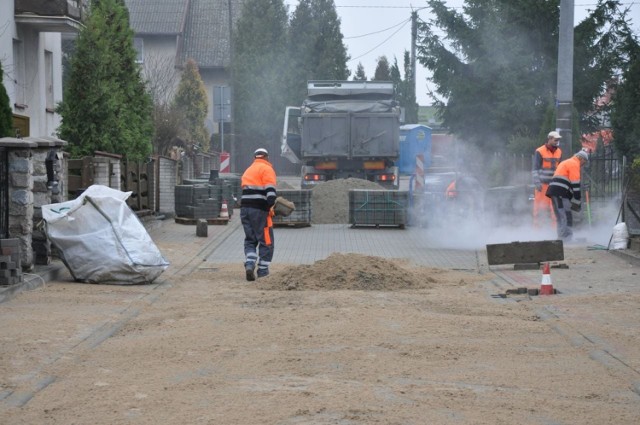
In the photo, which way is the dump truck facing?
away from the camera

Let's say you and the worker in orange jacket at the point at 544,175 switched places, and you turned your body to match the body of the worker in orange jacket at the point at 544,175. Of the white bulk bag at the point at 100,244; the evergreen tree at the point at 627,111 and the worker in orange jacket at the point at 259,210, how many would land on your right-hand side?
2

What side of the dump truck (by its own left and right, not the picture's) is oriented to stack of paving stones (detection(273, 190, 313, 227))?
back

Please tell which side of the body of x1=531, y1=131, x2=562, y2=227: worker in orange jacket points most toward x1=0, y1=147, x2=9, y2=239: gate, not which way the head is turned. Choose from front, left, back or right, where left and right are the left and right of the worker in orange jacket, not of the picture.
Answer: right

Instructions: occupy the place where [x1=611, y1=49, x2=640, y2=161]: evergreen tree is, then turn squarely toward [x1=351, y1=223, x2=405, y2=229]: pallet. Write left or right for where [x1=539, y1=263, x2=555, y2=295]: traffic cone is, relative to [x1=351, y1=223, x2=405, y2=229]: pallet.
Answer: left

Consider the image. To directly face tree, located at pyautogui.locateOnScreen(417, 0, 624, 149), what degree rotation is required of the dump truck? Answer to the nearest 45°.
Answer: approximately 45° to its right

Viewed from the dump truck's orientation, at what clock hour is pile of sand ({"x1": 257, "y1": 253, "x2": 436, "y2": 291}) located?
The pile of sand is roughly at 6 o'clock from the dump truck.
